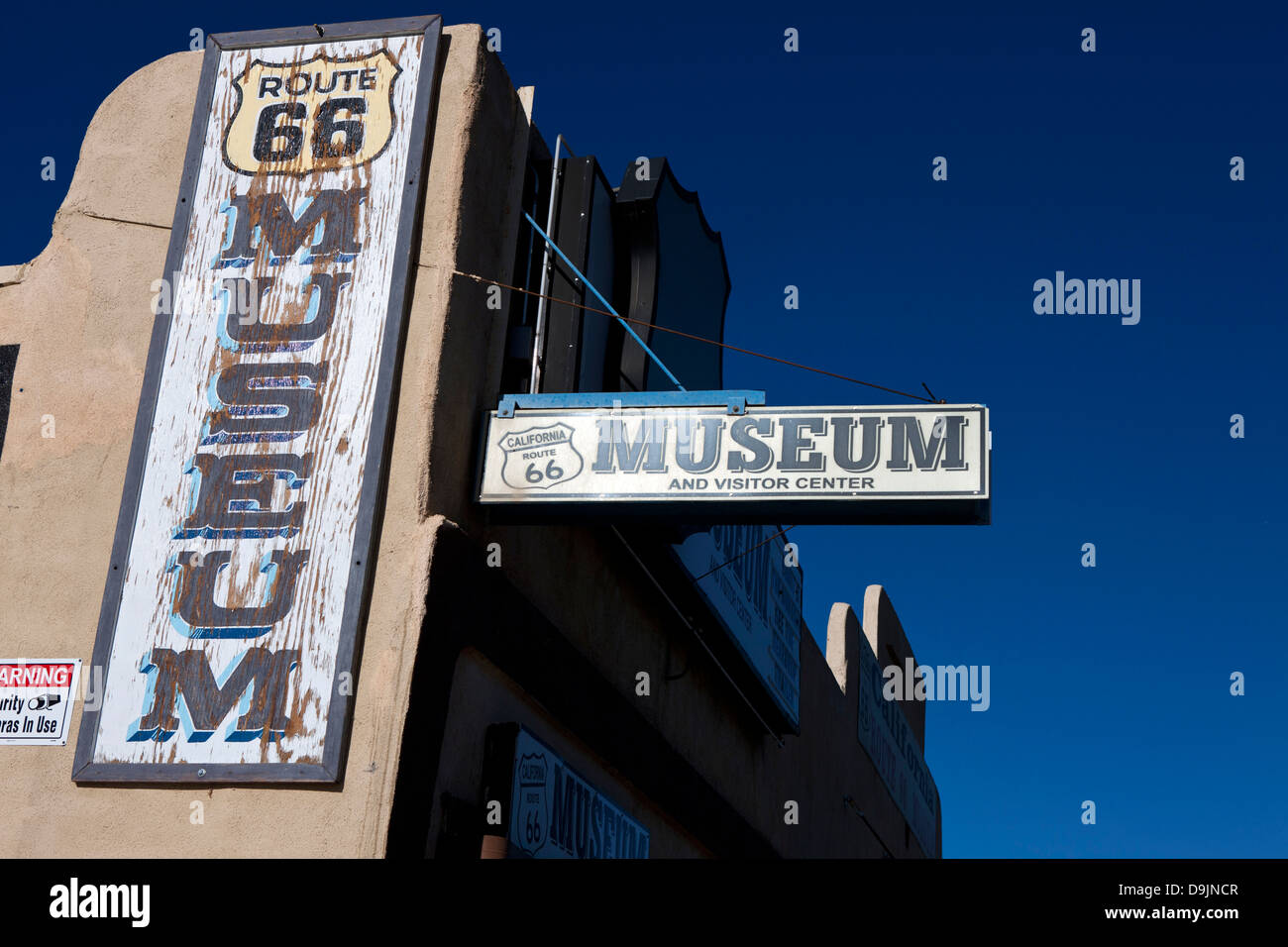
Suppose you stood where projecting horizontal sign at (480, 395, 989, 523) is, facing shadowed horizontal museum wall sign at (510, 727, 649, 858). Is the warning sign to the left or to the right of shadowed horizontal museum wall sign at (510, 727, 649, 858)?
left

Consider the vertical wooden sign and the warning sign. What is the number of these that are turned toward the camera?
2

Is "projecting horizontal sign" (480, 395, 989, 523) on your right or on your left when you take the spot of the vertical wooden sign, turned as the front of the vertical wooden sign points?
on your left

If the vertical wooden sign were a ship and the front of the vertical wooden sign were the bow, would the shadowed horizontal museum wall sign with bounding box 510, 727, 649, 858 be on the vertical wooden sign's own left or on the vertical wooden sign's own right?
on the vertical wooden sign's own left

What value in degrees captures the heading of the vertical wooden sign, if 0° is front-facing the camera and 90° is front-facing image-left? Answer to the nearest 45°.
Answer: approximately 0°

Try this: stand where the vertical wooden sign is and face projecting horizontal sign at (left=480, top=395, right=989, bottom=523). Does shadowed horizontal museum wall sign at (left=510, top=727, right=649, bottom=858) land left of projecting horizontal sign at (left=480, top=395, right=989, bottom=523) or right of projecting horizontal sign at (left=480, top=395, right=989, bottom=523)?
left

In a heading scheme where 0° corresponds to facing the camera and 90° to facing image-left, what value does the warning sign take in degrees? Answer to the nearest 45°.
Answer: approximately 0°
